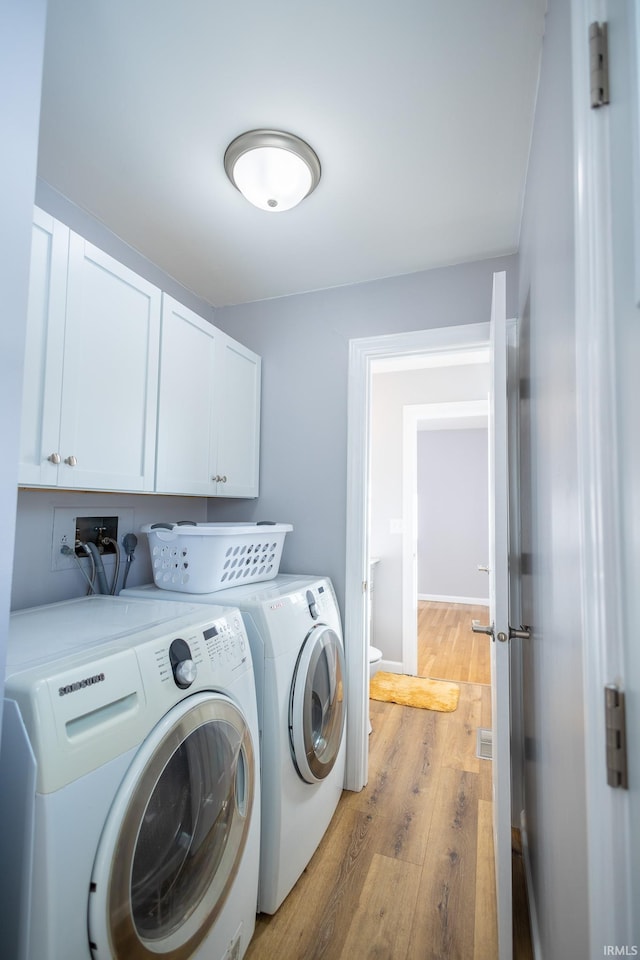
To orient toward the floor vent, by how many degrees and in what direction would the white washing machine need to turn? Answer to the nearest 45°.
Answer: approximately 90° to its left

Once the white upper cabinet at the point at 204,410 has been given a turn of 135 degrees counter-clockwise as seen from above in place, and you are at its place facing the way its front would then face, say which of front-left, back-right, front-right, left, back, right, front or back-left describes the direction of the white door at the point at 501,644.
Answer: back-right

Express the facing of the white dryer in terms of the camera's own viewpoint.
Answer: facing the viewer and to the right of the viewer

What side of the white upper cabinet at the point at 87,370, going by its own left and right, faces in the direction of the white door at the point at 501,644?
front

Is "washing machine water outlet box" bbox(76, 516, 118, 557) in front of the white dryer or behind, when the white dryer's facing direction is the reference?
behind

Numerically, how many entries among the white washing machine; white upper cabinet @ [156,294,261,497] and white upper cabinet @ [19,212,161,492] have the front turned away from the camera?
0

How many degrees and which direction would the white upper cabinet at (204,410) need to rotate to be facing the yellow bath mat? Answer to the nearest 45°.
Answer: approximately 90° to its left

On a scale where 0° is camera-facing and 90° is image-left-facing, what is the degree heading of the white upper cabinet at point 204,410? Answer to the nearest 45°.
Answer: approximately 315°

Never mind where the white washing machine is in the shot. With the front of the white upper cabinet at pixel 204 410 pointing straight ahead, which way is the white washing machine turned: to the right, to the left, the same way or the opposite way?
the same way

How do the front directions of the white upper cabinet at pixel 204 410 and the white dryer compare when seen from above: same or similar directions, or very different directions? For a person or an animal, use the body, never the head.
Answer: same or similar directions

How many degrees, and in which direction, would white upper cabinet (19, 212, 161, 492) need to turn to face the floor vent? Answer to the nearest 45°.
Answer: approximately 45° to its left

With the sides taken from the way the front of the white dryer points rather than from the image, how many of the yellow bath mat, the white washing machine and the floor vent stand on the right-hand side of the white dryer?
1

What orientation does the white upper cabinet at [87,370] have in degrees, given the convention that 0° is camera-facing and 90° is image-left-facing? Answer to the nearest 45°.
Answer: approximately 315°

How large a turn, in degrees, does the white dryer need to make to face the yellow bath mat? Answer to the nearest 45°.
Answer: approximately 90° to its left

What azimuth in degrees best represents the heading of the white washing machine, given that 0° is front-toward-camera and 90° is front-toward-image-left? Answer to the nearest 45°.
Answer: approximately 315°
